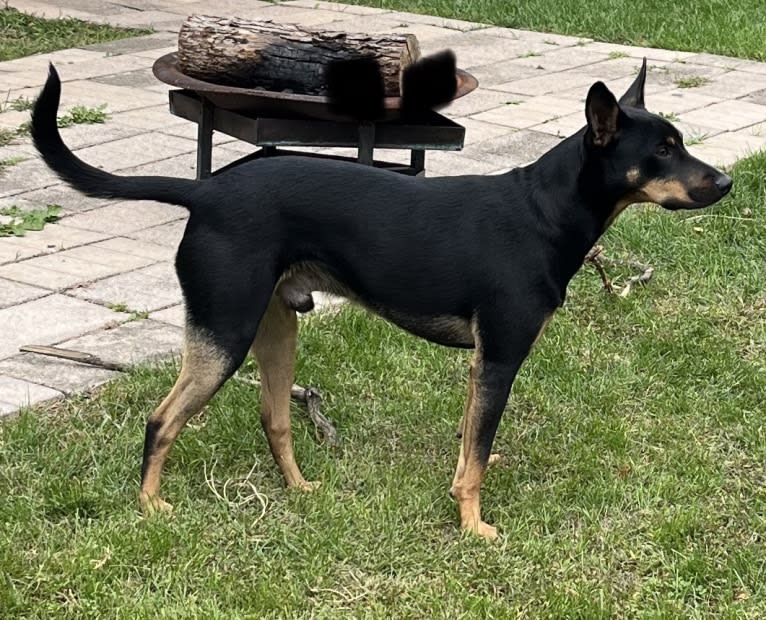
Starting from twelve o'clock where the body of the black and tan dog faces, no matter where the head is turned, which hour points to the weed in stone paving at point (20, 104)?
The weed in stone paving is roughly at 8 o'clock from the black and tan dog.

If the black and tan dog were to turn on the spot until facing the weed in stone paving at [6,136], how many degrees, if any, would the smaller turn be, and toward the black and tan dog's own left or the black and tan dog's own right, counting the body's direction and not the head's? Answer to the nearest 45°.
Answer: approximately 135° to the black and tan dog's own left

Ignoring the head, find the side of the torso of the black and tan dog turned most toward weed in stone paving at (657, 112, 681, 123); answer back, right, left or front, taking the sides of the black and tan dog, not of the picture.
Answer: left

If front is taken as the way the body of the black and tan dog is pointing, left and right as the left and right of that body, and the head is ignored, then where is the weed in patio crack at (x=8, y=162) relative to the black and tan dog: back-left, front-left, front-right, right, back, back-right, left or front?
back-left

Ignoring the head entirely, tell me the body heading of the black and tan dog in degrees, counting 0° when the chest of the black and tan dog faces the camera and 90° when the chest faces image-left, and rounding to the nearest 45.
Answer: approximately 270°

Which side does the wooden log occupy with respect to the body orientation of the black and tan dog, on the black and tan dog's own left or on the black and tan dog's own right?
on the black and tan dog's own left
